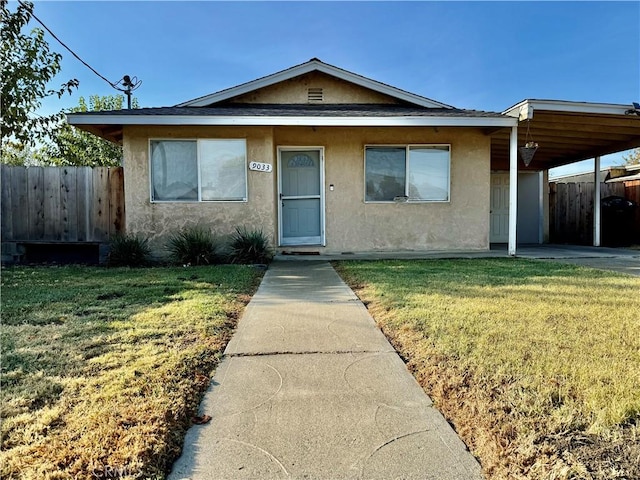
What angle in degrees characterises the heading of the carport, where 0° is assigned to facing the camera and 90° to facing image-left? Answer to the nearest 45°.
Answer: approximately 0°

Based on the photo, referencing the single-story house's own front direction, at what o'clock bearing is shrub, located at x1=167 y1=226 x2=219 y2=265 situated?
The shrub is roughly at 2 o'clock from the single-story house.

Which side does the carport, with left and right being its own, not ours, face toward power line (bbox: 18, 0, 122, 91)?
right

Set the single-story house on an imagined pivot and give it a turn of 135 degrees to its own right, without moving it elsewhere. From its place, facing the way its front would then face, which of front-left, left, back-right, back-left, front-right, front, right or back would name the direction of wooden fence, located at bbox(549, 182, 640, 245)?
right

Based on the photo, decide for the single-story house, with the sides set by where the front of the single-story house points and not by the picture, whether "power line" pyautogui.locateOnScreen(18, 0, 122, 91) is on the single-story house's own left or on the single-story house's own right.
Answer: on the single-story house's own right

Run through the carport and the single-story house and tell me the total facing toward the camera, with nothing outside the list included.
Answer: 2

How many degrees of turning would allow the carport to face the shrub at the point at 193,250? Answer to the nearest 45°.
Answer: approximately 45° to its right

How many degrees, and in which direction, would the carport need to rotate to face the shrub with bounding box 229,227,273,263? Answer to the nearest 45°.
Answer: approximately 45° to its right

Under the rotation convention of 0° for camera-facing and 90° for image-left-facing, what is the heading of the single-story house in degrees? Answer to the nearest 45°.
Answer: approximately 0°
